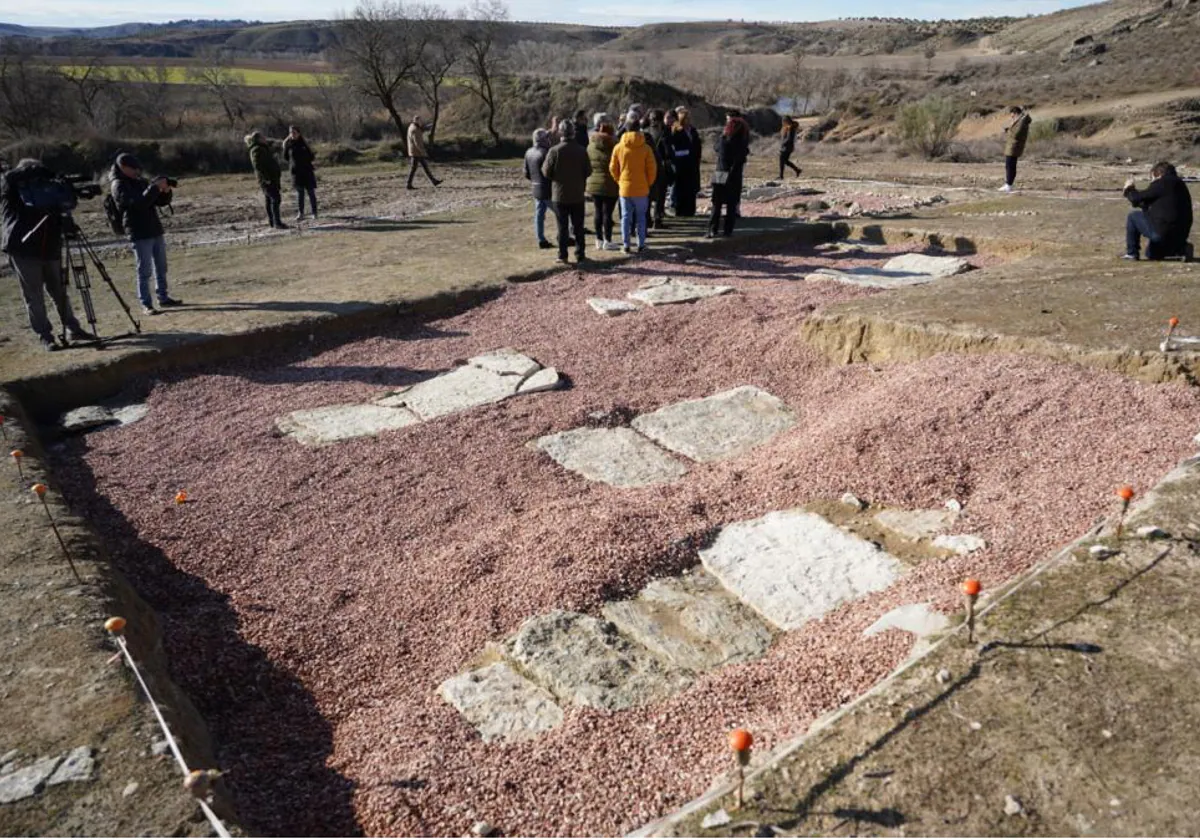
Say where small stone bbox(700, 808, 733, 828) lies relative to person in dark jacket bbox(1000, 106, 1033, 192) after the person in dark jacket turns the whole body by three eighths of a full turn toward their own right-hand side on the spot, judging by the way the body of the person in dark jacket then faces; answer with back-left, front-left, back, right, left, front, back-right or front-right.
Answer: back-right

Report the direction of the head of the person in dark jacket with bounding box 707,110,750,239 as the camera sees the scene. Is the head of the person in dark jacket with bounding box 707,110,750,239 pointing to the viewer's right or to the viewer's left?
to the viewer's left

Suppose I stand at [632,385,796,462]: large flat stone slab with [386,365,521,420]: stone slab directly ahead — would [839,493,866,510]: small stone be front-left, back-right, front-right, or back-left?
back-left

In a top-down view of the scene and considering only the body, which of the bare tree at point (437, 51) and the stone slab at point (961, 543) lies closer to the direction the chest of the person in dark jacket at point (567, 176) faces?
the bare tree

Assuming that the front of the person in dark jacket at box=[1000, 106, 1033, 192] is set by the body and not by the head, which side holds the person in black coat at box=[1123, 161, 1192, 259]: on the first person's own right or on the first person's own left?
on the first person's own left

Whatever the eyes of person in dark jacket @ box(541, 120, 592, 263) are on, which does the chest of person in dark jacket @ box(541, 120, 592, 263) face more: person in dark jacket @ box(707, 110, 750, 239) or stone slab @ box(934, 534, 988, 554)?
the person in dark jacket

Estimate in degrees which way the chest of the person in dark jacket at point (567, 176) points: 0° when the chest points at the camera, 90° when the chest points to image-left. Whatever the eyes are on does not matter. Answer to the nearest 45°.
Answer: approximately 180°

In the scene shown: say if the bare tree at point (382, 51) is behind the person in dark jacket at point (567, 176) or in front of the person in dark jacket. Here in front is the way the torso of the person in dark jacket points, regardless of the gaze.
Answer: in front

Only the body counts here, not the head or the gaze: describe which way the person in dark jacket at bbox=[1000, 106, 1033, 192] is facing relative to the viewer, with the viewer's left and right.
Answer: facing to the left of the viewer

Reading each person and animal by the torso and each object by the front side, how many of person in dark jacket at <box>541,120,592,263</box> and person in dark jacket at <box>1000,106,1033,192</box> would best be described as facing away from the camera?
1
